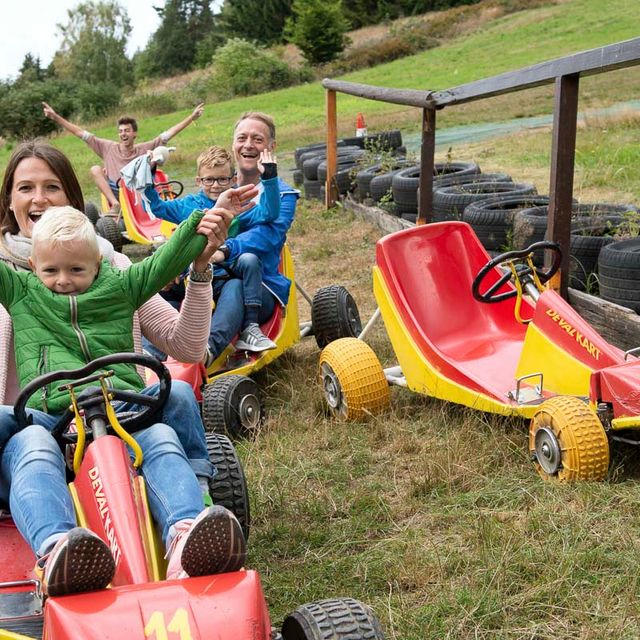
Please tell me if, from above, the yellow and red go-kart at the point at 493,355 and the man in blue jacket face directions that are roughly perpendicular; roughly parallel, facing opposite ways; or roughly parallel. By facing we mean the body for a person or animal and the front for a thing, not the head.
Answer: roughly perpendicular

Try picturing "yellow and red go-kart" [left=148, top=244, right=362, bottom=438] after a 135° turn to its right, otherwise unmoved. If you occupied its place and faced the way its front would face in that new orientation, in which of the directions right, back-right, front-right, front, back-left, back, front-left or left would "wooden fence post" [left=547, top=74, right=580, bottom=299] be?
right

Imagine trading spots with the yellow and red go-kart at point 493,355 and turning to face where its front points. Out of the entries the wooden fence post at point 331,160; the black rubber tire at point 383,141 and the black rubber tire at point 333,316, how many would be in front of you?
0

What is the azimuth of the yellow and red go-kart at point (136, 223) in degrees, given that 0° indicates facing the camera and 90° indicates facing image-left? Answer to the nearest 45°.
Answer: approximately 315°

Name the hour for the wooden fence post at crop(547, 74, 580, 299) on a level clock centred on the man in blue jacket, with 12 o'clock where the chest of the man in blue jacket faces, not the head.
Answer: The wooden fence post is roughly at 8 o'clock from the man in blue jacket.

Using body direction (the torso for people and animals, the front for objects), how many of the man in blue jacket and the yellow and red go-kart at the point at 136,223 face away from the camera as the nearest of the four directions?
0

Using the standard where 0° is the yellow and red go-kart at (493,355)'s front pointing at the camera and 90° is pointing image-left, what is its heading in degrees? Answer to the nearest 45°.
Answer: approximately 315°

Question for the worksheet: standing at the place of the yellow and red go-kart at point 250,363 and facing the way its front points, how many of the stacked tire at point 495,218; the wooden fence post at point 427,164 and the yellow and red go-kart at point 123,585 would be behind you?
2

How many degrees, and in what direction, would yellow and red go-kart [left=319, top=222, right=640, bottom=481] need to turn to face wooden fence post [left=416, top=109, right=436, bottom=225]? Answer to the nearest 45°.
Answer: approximately 135° to its left

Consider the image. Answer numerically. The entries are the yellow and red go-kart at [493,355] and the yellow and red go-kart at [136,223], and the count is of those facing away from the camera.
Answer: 0

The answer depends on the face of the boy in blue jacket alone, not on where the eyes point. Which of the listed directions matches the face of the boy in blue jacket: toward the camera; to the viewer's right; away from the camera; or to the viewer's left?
toward the camera

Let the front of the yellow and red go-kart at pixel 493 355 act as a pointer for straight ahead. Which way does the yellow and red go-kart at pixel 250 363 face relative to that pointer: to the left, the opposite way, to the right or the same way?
to the right

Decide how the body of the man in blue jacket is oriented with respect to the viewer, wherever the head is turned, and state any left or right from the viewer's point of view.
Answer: facing the viewer and to the left of the viewer

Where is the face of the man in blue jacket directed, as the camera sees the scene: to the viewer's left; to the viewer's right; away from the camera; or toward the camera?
toward the camera
